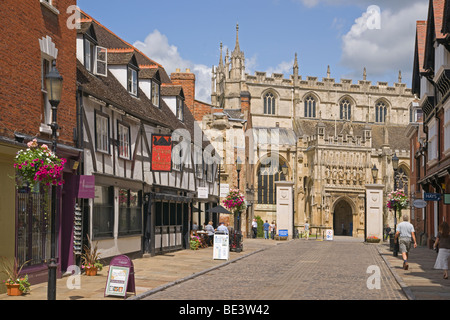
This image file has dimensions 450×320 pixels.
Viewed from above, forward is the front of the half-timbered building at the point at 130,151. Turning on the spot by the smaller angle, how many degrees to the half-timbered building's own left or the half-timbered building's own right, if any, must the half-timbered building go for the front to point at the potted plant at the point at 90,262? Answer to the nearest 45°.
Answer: approximately 45° to the half-timbered building's own right

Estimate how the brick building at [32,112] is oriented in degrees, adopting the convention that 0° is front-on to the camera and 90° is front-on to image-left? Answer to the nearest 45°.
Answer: approximately 315°

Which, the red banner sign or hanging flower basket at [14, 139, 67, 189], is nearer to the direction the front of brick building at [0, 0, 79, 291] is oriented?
the hanging flower basket

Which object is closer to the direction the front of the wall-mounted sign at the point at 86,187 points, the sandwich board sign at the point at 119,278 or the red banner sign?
the sandwich board sign
